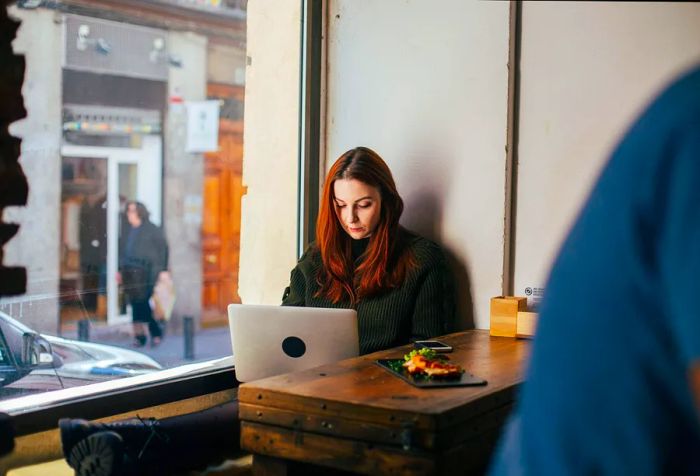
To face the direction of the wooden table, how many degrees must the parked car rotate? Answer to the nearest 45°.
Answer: approximately 45° to its right

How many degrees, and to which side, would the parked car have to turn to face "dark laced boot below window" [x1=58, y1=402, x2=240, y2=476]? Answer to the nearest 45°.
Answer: approximately 45° to its right

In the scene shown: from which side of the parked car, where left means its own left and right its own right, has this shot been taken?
right

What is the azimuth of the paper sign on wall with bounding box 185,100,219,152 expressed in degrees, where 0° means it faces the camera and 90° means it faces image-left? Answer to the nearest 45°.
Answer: approximately 0°

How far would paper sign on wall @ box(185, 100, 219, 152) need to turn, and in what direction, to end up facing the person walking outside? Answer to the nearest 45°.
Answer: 0° — it already faces them

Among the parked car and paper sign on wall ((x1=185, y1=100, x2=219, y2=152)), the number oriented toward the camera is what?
1

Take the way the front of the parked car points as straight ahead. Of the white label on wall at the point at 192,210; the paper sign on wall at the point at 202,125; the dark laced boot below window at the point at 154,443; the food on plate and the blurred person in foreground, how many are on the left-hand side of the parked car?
2

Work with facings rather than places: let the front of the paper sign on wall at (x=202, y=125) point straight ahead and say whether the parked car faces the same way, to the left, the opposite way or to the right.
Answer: to the left

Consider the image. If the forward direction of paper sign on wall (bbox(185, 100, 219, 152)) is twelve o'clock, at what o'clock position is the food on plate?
The food on plate is roughly at 12 o'clock from the paper sign on wall.
